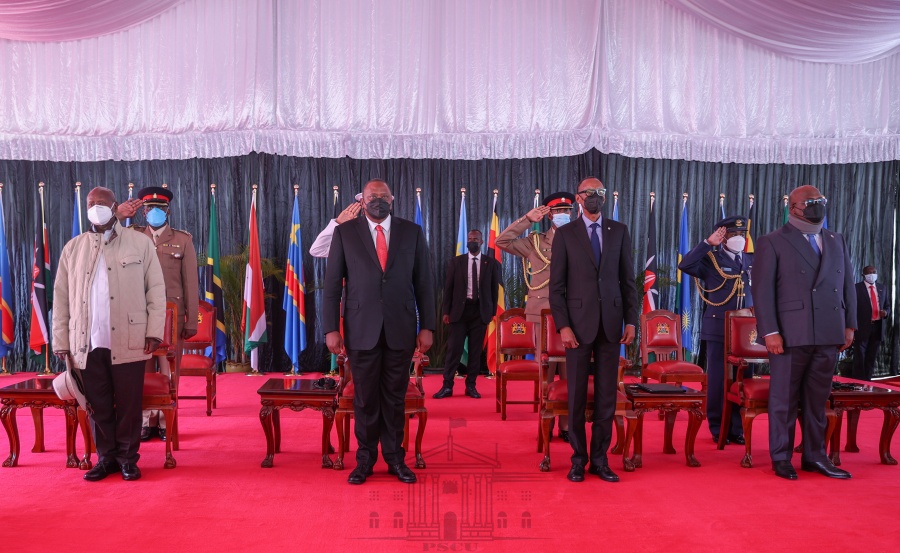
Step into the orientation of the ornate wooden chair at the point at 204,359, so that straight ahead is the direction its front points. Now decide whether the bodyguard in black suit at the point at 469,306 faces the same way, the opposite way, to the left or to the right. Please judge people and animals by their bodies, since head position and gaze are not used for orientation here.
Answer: the same way

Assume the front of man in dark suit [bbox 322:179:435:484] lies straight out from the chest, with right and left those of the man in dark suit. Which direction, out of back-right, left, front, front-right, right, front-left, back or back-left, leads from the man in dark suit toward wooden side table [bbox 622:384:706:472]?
left

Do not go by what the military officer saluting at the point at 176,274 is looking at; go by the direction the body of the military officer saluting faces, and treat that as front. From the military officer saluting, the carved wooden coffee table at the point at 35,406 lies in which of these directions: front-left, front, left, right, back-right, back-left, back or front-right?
front-right

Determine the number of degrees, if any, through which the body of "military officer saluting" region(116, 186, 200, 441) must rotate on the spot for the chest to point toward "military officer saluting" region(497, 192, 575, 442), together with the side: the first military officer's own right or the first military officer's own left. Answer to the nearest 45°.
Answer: approximately 90° to the first military officer's own left

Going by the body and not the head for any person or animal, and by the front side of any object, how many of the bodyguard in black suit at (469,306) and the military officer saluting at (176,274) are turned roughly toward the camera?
2

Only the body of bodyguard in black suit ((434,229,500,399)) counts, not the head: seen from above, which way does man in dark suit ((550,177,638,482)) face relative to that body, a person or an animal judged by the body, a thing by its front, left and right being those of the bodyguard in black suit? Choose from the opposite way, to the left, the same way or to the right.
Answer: the same way

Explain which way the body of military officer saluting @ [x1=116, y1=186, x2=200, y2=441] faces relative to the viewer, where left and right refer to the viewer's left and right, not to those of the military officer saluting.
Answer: facing the viewer

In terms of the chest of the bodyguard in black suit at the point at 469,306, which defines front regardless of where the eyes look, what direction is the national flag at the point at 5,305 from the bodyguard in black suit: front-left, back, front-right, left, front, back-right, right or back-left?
right

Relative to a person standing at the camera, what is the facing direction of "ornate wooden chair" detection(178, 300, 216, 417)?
facing the viewer and to the left of the viewer

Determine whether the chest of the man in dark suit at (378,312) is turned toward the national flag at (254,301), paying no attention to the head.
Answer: no

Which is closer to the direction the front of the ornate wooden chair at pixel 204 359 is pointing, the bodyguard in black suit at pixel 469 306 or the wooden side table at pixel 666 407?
the wooden side table

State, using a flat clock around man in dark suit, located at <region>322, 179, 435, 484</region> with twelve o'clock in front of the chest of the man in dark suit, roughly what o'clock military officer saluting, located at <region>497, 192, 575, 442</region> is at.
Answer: The military officer saluting is roughly at 7 o'clock from the man in dark suit.

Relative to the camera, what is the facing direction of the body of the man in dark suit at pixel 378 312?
toward the camera

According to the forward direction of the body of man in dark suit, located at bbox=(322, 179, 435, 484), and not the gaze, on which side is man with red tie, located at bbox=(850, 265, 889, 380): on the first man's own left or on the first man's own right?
on the first man's own left

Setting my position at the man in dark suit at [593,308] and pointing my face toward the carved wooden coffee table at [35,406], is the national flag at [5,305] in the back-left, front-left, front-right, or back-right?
front-right

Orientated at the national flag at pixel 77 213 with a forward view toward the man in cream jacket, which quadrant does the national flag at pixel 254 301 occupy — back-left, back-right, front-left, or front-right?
front-left

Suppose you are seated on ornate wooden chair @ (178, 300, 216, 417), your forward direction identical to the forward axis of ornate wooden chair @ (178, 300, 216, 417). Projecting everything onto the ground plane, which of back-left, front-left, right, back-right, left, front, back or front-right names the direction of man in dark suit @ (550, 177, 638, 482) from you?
left

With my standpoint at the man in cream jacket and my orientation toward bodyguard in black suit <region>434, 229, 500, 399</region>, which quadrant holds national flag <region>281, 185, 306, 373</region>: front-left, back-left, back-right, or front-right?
front-left

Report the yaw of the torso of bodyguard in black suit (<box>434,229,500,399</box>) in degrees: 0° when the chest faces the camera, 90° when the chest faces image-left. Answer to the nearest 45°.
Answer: approximately 0°

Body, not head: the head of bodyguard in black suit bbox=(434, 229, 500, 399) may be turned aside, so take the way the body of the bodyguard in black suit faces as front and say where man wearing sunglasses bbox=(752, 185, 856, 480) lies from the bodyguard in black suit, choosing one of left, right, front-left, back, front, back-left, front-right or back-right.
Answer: front-left

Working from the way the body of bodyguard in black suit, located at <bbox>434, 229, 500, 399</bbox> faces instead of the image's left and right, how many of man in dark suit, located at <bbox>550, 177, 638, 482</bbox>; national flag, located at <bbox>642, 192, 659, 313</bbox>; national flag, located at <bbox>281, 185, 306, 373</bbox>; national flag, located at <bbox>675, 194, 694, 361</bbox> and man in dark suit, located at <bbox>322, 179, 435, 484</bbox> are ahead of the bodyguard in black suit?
2

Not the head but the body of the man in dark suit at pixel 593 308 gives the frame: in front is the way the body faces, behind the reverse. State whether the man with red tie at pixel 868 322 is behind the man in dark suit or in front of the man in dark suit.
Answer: behind
